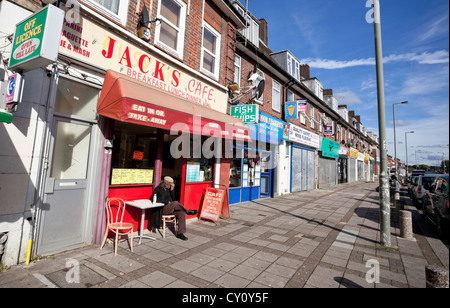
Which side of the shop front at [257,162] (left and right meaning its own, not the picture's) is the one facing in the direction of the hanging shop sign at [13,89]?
right

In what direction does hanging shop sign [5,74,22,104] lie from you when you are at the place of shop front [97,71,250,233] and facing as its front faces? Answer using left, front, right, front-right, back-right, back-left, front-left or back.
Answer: right

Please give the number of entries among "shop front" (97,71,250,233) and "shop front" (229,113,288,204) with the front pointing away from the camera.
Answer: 0

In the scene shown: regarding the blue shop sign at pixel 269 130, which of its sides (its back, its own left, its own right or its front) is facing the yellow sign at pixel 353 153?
left

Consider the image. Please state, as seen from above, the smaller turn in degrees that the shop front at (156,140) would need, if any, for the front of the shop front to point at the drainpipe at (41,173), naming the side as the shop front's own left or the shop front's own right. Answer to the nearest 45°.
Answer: approximately 90° to the shop front's own right

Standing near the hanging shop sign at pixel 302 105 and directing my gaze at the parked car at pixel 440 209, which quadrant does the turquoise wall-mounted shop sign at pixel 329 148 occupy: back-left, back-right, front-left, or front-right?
back-left

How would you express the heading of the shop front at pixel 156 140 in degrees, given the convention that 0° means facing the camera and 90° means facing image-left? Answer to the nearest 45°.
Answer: approximately 315°

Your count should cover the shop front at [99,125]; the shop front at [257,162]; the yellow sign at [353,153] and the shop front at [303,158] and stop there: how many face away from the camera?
0

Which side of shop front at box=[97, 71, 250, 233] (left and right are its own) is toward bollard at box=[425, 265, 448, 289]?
front

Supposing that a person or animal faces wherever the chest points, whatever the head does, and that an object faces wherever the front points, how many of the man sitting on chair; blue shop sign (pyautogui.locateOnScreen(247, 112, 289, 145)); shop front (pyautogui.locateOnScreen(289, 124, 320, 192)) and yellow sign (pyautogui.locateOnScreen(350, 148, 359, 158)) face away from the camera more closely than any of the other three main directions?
0

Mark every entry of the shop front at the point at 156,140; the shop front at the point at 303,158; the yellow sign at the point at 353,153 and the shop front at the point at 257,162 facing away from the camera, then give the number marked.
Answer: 0

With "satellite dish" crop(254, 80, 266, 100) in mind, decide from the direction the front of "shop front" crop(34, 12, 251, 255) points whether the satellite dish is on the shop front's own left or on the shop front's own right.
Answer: on the shop front's own left

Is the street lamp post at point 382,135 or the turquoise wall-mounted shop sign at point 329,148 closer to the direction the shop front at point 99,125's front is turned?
the street lamp post
